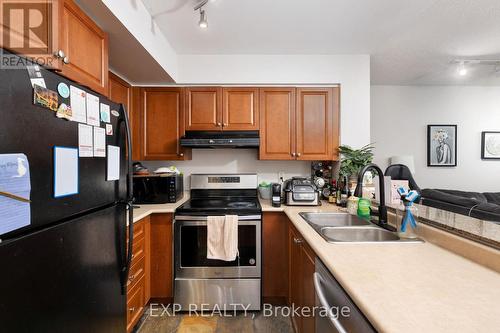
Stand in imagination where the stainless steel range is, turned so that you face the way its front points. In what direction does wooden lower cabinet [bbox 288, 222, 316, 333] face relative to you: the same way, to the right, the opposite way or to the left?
to the right

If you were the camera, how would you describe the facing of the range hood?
facing the viewer

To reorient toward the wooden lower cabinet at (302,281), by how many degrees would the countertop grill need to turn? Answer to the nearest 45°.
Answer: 0° — it already faces it

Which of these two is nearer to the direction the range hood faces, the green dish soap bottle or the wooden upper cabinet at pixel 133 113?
the green dish soap bottle

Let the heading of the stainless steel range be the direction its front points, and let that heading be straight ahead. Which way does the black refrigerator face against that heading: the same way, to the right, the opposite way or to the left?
to the left

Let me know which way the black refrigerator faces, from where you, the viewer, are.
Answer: facing the viewer and to the right of the viewer

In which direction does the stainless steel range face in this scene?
toward the camera

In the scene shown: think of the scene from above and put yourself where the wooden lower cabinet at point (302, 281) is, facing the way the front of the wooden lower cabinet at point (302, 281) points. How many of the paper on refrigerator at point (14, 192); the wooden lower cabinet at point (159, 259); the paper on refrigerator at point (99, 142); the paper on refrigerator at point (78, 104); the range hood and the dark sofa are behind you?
1
